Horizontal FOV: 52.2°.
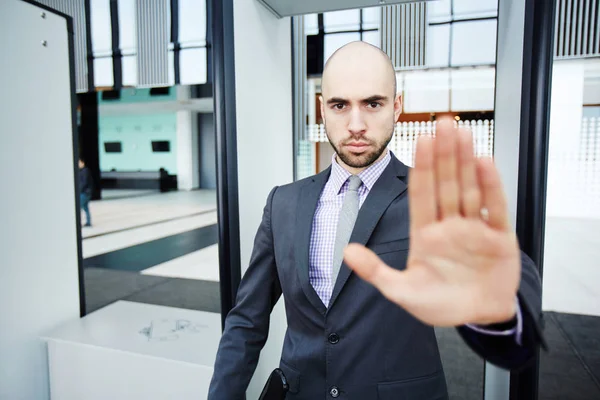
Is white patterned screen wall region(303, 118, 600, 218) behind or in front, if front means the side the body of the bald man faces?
behind

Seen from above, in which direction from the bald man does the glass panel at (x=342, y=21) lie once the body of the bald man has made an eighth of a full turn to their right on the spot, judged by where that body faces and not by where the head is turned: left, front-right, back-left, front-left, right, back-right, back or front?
back-right

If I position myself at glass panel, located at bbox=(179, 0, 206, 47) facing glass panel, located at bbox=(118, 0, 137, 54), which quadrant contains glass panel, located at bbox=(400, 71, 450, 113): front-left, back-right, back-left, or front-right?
back-right

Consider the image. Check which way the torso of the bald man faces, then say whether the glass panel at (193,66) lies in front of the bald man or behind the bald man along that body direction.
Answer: behind

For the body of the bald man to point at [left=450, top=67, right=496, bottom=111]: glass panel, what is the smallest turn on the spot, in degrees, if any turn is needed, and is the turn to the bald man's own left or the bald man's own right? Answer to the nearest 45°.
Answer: approximately 180°

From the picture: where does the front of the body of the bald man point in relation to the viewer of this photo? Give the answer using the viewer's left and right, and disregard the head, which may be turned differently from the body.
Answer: facing the viewer

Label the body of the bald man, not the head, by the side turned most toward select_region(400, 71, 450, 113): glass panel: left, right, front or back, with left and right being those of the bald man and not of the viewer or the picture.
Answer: back
